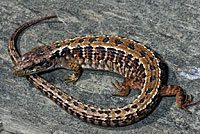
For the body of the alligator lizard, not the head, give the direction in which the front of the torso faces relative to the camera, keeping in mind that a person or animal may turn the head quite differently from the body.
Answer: to the viewer's left
